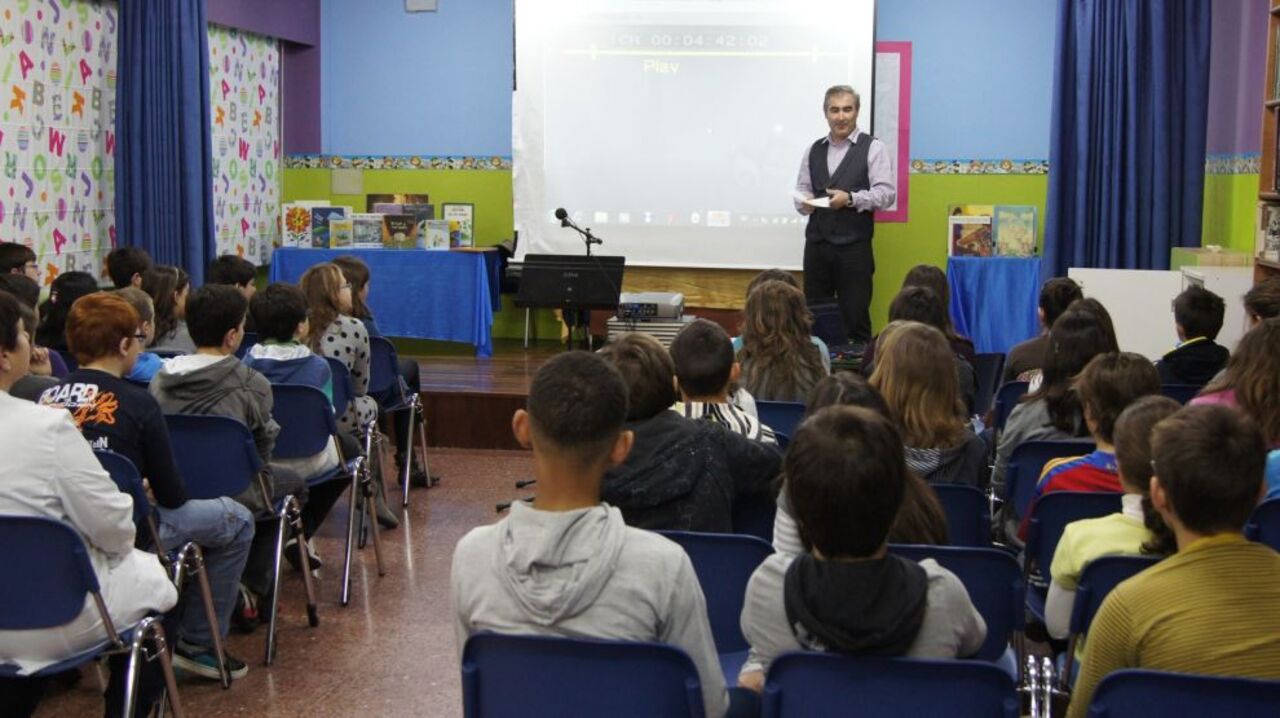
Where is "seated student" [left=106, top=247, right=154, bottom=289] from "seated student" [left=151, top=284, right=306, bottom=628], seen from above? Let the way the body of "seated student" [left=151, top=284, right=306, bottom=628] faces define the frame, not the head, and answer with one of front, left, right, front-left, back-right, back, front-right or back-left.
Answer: front-left

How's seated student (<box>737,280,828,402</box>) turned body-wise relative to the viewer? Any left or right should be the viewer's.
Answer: facing away from the viewer

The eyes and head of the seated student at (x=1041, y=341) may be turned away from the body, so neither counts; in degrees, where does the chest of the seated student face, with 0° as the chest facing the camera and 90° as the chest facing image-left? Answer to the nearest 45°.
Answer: approximately 180°

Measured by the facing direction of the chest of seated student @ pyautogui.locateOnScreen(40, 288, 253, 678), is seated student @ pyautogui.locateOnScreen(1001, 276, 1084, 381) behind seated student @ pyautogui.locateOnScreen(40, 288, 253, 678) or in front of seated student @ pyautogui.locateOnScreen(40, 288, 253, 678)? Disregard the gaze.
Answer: in front

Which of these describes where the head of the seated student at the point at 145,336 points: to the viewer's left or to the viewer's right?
to the viewer's right

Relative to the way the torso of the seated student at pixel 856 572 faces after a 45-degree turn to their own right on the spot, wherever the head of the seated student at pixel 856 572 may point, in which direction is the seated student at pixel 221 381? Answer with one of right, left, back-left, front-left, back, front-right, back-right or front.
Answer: left

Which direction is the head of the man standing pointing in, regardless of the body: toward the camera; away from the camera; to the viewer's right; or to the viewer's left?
toward the camera

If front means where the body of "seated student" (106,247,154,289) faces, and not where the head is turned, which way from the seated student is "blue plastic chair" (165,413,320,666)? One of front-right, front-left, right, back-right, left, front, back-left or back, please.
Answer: back-right

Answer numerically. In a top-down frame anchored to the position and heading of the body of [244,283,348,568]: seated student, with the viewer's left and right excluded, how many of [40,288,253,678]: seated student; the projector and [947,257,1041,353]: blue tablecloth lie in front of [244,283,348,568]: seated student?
2

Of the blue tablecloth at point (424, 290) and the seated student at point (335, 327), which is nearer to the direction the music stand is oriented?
the blue tablecloth

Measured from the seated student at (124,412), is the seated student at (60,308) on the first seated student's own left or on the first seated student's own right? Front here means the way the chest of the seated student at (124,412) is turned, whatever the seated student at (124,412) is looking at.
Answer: on the first seated student's own left

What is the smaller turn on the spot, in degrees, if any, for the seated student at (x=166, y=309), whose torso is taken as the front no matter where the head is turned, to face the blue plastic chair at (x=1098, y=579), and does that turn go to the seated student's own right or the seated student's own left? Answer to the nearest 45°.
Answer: approximately 90° to the seated student's own right

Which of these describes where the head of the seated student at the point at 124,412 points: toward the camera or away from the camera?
away from the camera

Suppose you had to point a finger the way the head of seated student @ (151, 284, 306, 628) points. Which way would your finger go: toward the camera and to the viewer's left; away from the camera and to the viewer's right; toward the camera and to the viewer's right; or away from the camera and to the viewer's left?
away from the camera and to the viewer's right

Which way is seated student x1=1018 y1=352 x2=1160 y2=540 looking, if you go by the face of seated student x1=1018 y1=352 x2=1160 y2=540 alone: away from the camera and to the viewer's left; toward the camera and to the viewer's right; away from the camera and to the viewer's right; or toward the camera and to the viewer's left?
away from the camera and to the viewer's left

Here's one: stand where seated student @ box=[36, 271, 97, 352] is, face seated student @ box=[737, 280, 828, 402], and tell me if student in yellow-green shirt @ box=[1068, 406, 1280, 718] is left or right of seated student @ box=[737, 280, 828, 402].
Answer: right

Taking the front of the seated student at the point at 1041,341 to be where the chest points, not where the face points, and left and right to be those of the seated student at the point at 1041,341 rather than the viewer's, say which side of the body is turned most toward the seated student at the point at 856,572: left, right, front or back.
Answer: back

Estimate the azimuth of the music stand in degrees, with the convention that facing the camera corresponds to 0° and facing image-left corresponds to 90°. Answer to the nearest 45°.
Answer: approximately 180°

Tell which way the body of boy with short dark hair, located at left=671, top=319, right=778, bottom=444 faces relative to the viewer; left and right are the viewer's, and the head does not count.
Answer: facing away from the viewer

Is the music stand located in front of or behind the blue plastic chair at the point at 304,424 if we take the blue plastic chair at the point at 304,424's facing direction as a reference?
in front

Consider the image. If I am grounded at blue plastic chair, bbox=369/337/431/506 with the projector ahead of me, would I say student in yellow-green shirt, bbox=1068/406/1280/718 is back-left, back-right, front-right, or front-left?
back-right

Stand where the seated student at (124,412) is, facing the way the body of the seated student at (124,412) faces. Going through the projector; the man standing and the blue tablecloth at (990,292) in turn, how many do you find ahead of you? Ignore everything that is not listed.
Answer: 3
